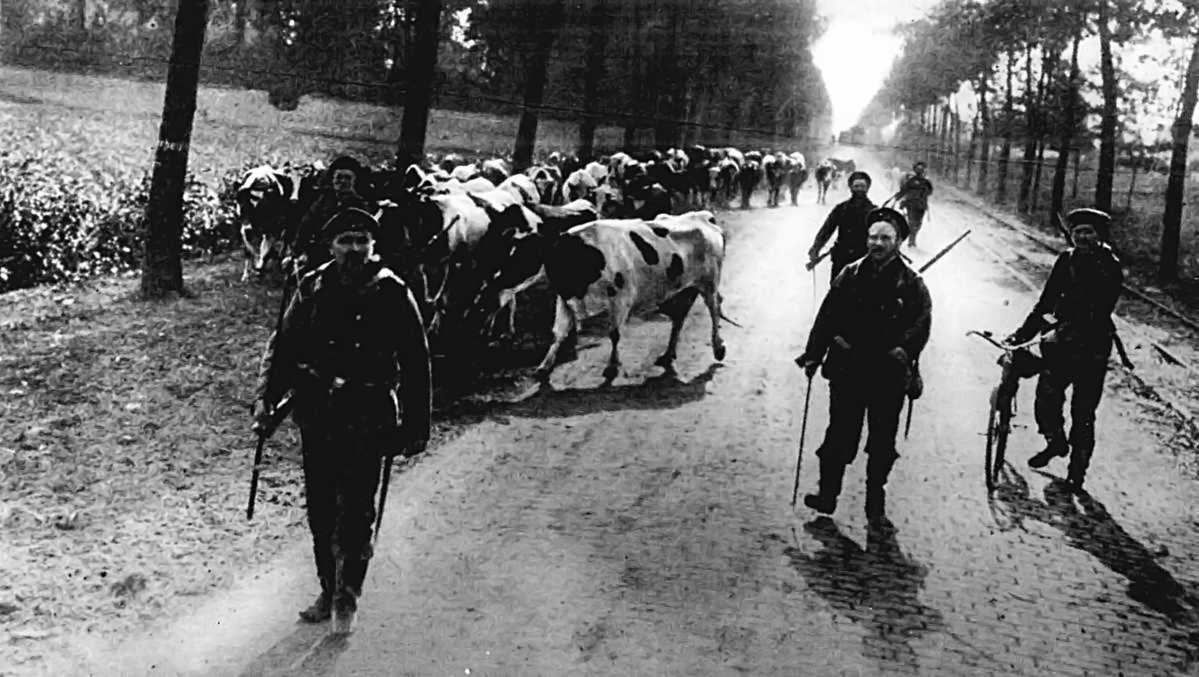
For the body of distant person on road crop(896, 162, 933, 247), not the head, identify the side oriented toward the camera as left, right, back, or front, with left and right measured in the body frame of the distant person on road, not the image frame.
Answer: front

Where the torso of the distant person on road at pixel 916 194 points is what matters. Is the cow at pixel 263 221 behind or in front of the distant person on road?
in front

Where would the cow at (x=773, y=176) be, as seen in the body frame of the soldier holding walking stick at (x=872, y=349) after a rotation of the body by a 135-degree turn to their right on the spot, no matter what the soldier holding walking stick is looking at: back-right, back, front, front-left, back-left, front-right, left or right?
front-right

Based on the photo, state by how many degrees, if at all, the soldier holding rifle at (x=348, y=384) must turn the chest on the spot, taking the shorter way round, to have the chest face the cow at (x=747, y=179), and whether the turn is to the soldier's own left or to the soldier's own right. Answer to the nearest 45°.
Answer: approximately 180°

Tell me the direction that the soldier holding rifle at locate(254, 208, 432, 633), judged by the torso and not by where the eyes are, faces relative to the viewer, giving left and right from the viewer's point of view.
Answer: facing the viewer

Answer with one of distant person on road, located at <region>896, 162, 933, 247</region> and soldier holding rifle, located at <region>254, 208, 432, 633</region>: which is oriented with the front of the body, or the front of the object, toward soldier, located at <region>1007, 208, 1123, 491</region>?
the distant person on road

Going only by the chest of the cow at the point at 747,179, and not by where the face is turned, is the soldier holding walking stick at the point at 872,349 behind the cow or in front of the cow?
in front

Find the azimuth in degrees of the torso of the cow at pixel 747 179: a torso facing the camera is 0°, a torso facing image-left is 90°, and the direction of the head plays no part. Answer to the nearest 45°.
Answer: approximately 0°

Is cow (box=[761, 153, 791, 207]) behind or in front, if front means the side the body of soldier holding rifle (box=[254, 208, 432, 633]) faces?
behind
